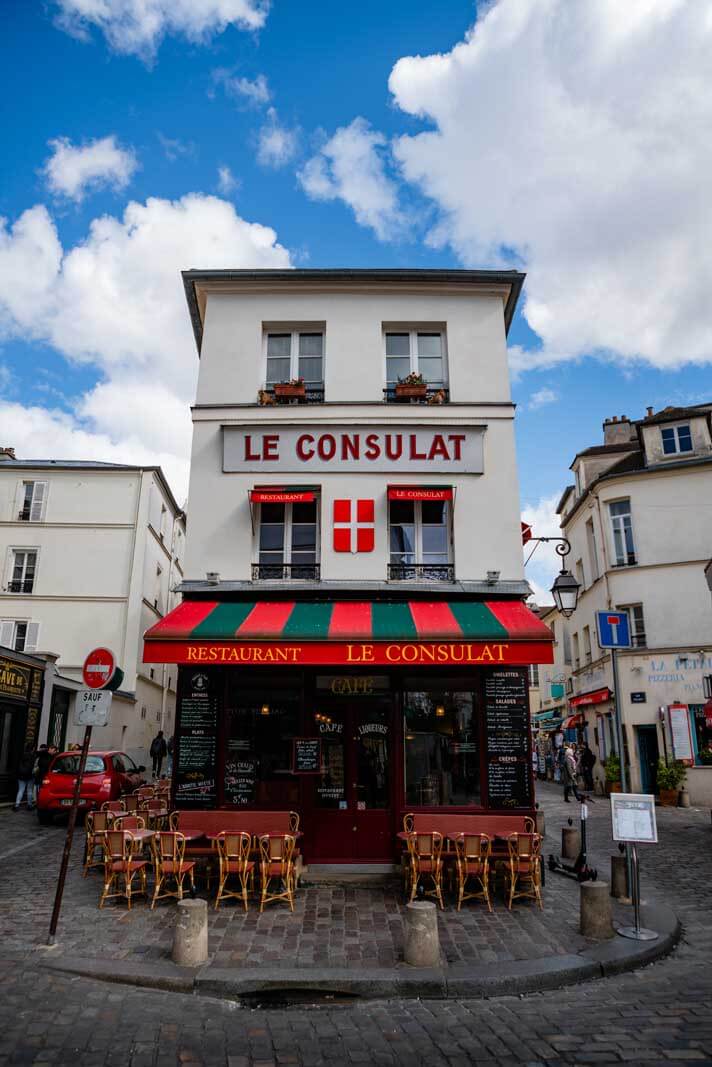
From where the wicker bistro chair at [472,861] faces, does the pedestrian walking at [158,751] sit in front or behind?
in front

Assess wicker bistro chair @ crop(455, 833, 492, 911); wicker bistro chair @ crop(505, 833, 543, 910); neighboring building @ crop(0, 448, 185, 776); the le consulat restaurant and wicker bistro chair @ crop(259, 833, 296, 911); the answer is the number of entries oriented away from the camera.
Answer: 3

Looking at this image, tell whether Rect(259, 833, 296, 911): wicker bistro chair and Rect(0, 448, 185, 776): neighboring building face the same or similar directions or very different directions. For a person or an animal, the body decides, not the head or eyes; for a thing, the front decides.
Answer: very different directions

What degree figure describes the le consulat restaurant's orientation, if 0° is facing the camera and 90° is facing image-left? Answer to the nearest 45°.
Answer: approximately 0°

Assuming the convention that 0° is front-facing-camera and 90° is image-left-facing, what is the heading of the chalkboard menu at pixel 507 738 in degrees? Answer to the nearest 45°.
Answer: approximately 0°

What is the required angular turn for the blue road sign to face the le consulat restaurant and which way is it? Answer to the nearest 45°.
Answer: approximately 90° to its right
